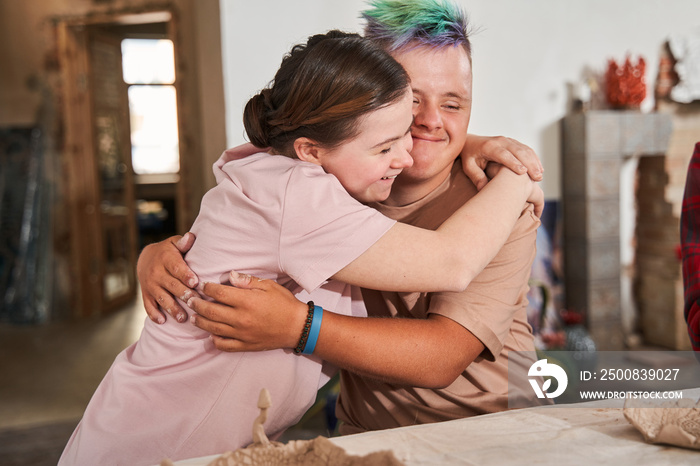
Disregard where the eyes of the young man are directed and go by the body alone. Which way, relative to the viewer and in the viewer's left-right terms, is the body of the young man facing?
facing the viewer and to the left of the viewer

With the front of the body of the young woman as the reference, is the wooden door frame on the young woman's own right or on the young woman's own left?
on the young woman's own left

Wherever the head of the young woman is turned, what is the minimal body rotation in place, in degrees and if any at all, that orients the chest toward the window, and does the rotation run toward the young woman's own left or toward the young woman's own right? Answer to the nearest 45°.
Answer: approximately 90° to the young woman's own left

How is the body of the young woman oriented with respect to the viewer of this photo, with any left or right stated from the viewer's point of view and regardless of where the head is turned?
facing to the right of the viewer
